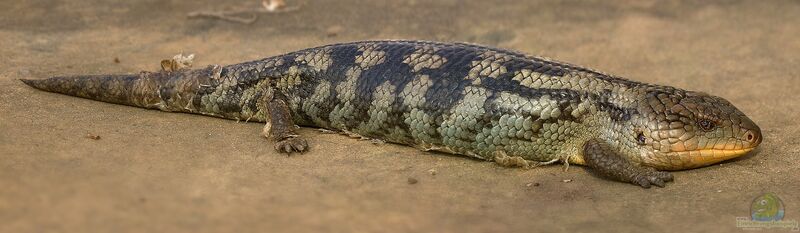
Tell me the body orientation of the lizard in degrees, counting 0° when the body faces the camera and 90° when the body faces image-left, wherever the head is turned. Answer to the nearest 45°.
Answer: approximately 270°
